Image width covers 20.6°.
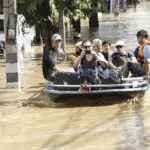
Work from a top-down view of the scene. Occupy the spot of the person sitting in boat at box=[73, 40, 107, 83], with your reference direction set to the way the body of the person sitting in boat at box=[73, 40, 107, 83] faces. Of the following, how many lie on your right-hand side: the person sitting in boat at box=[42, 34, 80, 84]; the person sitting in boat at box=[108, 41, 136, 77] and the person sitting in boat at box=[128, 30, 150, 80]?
1

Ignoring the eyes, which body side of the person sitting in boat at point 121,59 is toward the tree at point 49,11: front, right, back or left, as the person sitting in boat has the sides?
back

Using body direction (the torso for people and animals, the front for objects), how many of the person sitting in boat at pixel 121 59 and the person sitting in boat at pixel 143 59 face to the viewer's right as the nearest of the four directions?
0

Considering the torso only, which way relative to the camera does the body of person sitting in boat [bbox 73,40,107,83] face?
toward the camera

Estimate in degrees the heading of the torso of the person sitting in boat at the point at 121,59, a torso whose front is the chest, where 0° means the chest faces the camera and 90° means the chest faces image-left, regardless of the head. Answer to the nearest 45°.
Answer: approximately 0°

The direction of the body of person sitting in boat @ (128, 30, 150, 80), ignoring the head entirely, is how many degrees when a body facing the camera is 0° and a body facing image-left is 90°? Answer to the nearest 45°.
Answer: approximately 45°

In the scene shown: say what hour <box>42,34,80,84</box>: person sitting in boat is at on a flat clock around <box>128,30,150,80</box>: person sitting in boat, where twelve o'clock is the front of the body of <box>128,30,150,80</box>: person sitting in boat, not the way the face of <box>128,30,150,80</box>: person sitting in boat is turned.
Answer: <box>42,34,80,84</box>: person sitting in boat is roughly at 1 o'clock from <box>128,30,150,80</box>: person sitting in boat.

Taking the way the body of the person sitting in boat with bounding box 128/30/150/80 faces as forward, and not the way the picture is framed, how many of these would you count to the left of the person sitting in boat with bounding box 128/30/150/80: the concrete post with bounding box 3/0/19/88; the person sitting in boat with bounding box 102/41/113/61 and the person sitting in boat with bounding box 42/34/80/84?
0

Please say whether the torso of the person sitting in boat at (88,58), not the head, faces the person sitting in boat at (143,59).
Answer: no

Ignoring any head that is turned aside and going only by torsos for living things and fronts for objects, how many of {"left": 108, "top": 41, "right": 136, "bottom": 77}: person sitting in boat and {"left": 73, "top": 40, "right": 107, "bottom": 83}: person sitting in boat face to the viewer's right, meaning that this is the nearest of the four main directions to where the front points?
0

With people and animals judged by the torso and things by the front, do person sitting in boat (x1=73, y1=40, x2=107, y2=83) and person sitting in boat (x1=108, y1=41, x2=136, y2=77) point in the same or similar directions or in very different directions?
same or similar directions

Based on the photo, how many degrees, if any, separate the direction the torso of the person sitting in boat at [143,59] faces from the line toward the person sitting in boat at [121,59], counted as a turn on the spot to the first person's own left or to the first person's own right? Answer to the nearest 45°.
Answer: approximately 45° to the first person's own right

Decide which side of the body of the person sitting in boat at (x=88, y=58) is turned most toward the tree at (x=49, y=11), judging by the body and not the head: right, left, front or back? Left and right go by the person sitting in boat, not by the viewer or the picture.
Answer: back

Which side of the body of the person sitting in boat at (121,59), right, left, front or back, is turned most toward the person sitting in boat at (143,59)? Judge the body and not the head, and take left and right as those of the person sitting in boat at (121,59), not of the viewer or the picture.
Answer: left
